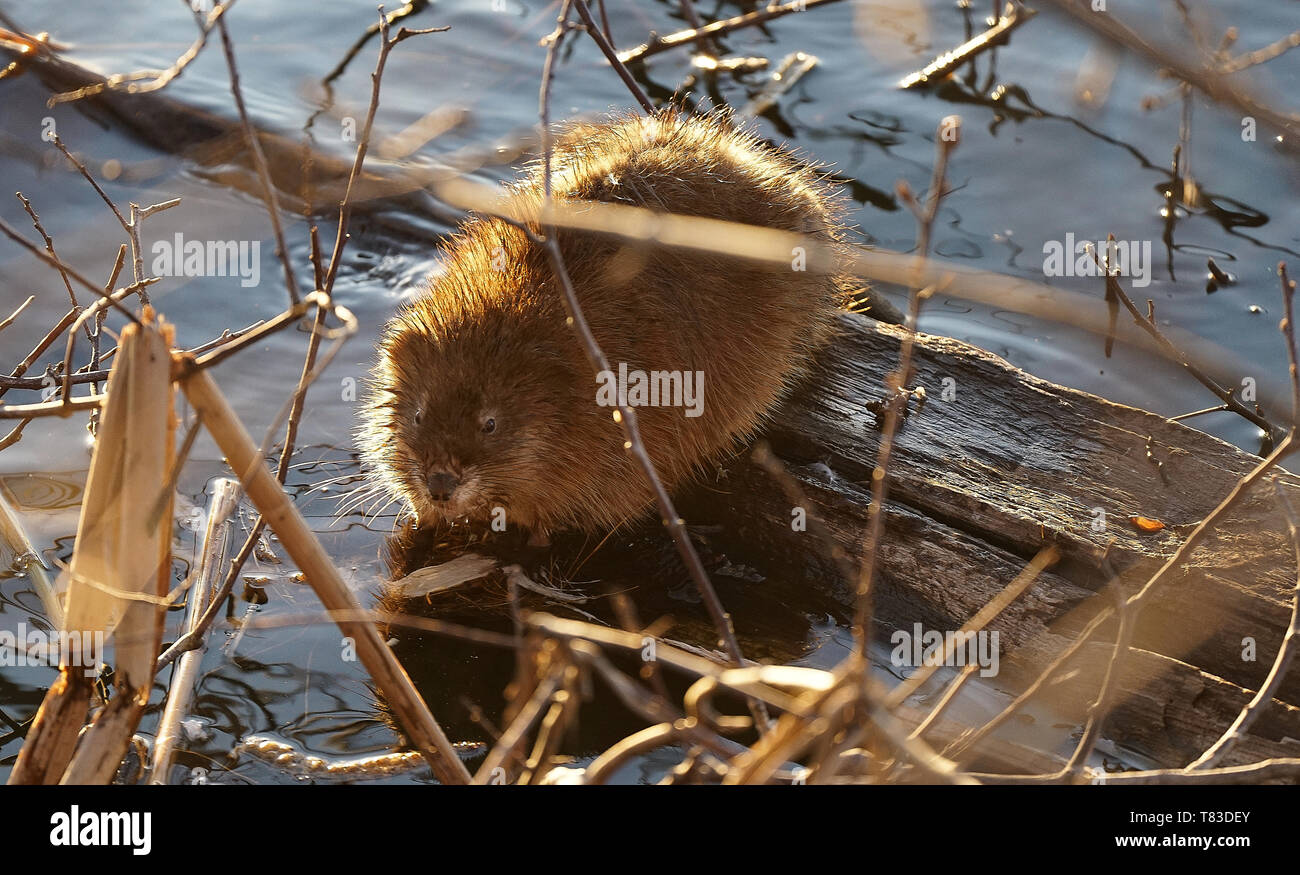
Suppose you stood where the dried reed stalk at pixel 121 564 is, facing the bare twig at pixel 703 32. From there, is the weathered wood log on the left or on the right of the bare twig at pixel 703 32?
right

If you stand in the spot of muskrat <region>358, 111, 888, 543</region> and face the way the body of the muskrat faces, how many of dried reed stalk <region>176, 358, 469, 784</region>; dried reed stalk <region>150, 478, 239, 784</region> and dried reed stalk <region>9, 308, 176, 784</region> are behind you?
0

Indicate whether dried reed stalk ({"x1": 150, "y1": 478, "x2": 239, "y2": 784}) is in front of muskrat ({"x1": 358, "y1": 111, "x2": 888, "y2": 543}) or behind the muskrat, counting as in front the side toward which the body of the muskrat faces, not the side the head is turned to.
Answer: in front

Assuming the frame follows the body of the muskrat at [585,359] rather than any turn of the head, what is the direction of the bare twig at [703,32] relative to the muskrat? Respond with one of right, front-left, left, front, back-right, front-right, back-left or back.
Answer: back-right

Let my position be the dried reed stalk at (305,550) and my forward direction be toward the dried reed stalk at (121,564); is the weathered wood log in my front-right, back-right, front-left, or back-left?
back-right

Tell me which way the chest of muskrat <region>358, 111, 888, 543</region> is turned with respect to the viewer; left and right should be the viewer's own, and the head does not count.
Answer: facing the viewer and to the left of the viewer

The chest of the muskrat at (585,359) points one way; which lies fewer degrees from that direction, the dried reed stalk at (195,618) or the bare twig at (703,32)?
the dried reed stalk

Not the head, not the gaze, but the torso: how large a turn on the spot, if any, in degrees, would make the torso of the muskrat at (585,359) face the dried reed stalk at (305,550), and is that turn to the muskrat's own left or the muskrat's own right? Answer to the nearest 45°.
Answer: approximately 45° to the muskrat's own left

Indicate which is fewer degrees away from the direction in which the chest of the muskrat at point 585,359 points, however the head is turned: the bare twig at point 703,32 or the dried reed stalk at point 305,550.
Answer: the dried reed stalk

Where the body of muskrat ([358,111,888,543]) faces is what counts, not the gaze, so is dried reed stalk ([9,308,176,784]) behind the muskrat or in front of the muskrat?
in front

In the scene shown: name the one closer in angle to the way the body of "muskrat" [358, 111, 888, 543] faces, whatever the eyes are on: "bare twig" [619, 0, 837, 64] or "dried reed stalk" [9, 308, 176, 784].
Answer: the dried reed stalk
